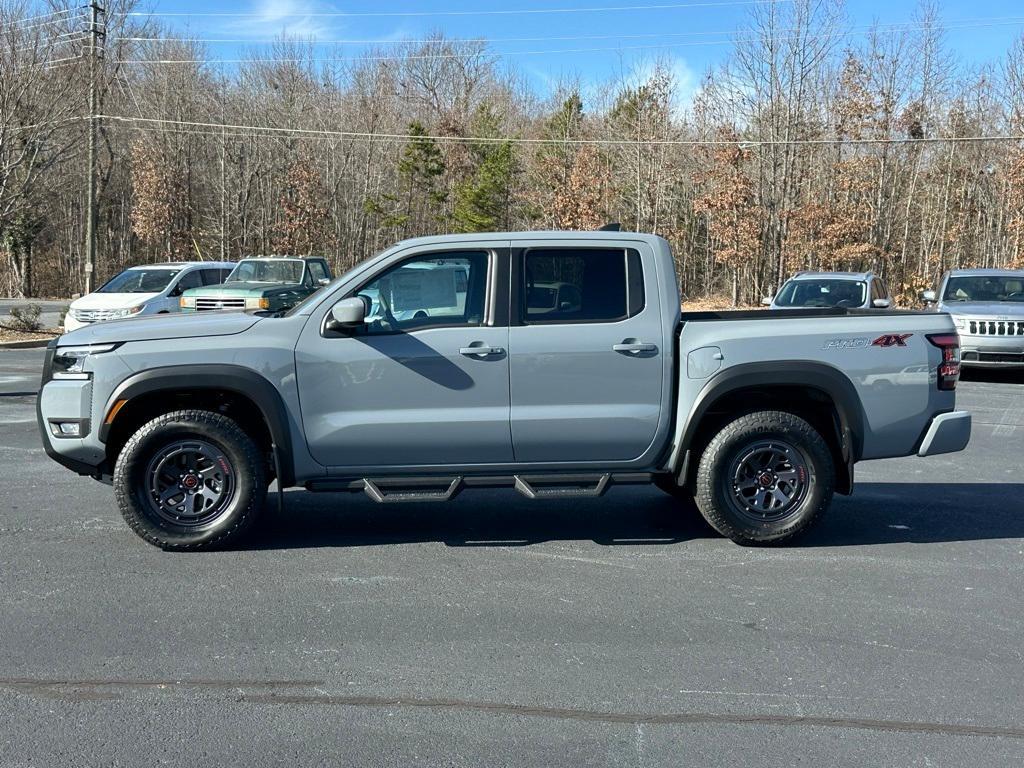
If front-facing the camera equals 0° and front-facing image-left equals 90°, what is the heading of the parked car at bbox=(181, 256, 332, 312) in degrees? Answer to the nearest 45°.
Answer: approximately 45°

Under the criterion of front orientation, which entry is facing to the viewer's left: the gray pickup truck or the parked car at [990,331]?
the gray pickup truck

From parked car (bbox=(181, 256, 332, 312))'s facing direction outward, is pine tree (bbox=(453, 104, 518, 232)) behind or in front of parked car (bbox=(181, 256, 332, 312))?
behind

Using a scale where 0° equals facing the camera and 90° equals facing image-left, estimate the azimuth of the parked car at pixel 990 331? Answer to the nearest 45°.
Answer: approximately 0°

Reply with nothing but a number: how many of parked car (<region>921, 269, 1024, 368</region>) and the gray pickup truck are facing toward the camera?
1

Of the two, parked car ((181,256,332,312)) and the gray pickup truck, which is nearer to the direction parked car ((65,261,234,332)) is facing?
the gray pickup truck

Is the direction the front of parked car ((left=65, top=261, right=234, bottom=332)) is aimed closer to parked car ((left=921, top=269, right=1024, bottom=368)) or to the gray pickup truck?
the gray pickup truck

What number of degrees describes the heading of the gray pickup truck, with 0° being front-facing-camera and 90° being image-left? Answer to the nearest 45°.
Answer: approximately 90°

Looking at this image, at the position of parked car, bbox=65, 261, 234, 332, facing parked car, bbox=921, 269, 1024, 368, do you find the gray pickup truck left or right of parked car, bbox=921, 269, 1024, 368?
right

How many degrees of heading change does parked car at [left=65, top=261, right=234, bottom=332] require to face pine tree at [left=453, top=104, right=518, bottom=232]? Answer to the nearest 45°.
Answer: approximately 180°

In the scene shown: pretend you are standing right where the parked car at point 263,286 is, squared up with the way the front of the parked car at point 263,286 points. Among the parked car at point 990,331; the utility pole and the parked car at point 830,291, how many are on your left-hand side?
2
